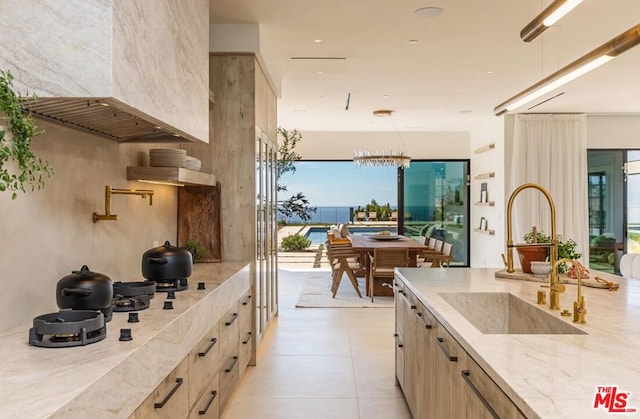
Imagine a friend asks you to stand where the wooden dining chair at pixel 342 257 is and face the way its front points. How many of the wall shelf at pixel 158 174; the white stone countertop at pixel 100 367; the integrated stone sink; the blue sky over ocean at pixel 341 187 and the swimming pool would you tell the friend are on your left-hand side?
2

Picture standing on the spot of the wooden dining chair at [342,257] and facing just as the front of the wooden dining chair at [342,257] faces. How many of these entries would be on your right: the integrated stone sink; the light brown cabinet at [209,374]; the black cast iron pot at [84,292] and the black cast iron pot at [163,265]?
4

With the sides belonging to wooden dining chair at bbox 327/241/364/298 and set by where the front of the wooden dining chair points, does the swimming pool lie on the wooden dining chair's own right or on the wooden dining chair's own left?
on the wooden dining chair's own left

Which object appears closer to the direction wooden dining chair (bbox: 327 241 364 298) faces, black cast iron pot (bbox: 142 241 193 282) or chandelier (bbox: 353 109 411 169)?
the chandelier

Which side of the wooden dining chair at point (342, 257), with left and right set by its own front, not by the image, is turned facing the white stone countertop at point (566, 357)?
right

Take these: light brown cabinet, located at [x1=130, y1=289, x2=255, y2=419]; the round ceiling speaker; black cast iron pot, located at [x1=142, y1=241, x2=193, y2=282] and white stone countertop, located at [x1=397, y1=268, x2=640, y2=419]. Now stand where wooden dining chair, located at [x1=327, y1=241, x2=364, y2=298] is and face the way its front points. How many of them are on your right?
4

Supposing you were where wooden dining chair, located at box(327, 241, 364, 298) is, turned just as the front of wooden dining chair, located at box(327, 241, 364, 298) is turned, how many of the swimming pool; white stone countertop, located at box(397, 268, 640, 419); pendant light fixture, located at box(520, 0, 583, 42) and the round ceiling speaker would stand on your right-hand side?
3

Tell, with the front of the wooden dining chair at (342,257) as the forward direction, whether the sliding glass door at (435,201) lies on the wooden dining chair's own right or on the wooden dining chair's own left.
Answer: on the wooden dining chair's own left

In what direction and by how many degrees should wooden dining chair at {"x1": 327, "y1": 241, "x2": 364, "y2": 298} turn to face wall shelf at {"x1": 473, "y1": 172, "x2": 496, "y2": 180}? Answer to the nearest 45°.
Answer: approximately 45° to its left

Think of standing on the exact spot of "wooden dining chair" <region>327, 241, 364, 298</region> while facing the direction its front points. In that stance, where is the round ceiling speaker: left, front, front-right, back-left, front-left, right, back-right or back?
right

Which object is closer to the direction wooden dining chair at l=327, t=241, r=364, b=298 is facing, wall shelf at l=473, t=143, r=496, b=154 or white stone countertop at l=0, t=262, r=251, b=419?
the wall shelf

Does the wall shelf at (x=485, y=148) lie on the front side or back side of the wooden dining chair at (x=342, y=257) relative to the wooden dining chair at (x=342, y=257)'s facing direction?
on the front side

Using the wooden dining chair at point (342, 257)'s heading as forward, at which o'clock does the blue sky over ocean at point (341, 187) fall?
The blue sky over ocean is roughly at 9 o'clock from the wooden dining chair.

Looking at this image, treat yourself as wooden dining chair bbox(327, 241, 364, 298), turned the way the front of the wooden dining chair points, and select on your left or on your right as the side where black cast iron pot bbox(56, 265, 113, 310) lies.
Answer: on your right

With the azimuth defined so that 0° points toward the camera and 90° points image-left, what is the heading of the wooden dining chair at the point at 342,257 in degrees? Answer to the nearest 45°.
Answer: approximately 270°

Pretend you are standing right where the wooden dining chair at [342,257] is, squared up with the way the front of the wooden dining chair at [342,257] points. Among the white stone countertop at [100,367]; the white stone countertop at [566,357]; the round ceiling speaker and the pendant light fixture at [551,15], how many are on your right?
4

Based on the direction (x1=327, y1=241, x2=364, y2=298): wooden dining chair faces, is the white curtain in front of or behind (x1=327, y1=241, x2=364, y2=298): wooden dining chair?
in front
